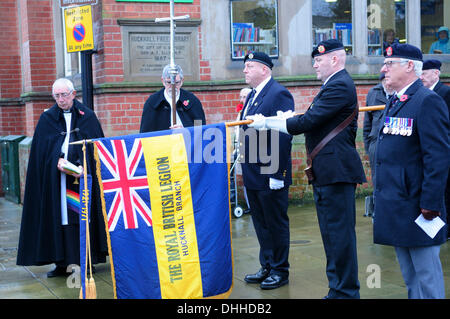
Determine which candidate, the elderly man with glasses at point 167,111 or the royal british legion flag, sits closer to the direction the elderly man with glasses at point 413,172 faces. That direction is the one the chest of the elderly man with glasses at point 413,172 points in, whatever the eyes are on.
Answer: the royal british legion flag

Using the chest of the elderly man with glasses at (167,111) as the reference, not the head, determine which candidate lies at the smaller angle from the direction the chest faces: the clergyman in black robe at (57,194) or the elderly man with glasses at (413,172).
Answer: the elderly man with glasses

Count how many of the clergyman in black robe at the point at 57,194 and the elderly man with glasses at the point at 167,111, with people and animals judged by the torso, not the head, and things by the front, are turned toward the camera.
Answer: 2

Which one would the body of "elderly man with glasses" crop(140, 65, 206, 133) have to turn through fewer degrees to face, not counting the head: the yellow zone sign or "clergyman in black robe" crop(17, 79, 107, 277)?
the clergyman in black robe

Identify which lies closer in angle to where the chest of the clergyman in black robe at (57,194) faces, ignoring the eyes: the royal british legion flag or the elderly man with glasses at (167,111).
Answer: the royal british legion flag

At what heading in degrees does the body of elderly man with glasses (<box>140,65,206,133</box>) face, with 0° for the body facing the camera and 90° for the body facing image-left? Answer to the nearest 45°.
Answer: approximately 0°

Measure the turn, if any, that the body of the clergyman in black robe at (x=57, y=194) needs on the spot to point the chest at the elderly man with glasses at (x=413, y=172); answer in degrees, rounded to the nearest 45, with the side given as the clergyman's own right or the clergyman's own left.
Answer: approximately 45° to the clergyman's own left
